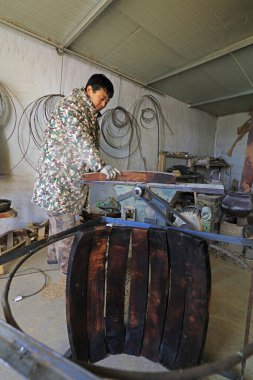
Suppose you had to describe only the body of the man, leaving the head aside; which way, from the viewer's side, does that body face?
to the viewer's right

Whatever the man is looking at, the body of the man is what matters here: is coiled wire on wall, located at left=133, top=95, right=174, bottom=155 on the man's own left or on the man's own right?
on the man's own left

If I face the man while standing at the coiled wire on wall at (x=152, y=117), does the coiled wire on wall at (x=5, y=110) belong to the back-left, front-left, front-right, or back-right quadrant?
front-right

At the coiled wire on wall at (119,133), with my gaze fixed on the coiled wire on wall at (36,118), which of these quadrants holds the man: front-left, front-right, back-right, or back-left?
front-left

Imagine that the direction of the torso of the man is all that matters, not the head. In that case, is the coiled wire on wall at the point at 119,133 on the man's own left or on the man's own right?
on the man's own left

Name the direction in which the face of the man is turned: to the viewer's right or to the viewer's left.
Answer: to the viewer's right

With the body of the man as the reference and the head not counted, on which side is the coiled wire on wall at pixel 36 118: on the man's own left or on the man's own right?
on the man's own left
